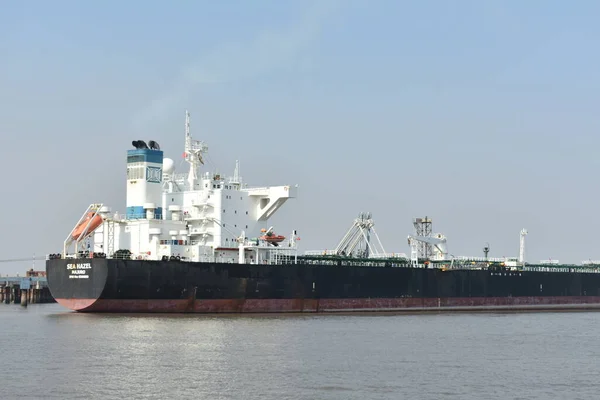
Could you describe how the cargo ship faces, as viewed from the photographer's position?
facing away from the viewer and to the right of the viewer
